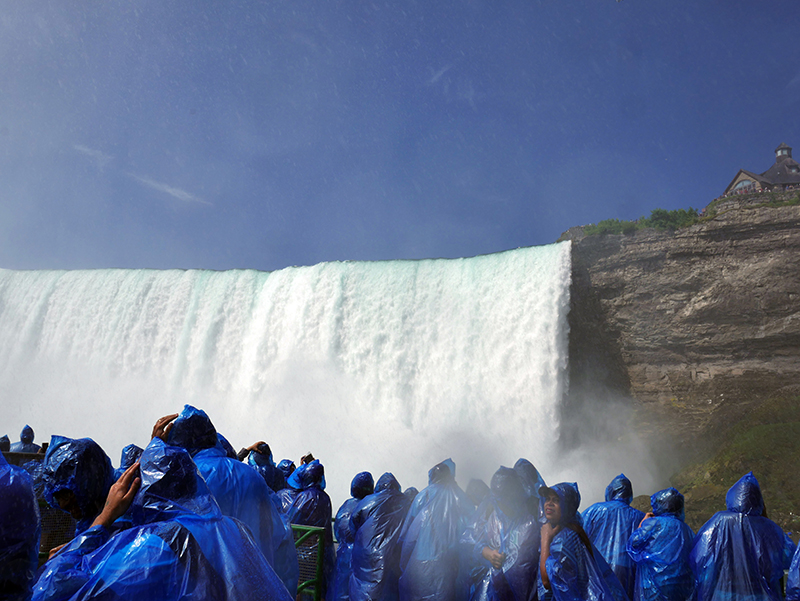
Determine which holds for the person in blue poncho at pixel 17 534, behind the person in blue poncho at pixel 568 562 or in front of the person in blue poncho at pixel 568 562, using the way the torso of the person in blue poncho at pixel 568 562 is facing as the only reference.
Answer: in front

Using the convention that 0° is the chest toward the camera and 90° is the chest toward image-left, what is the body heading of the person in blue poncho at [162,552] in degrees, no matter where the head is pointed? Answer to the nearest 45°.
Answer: approximately 135°

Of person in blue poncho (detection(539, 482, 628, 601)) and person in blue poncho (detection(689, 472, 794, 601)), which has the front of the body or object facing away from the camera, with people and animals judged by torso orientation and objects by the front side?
person in blue poncho (detection(689, 472, 794, 601))

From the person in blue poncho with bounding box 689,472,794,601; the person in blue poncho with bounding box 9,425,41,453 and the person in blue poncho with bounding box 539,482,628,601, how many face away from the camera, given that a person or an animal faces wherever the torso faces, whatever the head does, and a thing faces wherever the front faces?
2

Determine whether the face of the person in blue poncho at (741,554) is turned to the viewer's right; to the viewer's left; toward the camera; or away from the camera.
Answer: away from the camera

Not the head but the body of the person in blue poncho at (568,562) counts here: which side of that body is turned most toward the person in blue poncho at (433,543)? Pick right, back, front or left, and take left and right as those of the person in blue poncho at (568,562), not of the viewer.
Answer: right

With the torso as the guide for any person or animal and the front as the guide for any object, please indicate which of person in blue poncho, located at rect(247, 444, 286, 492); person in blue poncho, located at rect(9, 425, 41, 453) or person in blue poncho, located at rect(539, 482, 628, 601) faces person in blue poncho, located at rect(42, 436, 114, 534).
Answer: person in blue poncho, located at rect(539, 482, 628, 601)

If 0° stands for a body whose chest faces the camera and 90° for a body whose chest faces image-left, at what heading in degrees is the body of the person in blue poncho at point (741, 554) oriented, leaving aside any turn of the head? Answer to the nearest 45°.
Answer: approximately 180°

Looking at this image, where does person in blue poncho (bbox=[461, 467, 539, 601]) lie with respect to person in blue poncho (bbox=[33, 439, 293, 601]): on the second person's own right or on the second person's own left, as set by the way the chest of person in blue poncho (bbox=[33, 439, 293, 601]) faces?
on the second person's own right

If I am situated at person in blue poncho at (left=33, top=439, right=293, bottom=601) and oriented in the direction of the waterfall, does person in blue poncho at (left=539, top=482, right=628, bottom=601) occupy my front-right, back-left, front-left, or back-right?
front-right

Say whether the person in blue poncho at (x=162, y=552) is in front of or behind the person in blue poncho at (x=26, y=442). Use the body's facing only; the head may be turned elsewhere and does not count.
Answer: behind

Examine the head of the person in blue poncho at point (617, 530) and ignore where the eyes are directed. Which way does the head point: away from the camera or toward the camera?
away from the camera

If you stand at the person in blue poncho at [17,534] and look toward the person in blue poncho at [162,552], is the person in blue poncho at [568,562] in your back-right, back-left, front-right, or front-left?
front-left

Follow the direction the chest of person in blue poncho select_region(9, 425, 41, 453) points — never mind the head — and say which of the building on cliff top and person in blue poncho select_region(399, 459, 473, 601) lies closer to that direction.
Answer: the building on cliff top

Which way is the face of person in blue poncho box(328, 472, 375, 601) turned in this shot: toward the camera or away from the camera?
away from the camera

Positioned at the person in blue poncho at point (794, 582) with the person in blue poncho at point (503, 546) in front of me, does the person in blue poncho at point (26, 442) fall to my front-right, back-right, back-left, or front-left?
front-right

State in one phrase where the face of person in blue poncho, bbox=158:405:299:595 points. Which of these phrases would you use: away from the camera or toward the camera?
away from the camera
